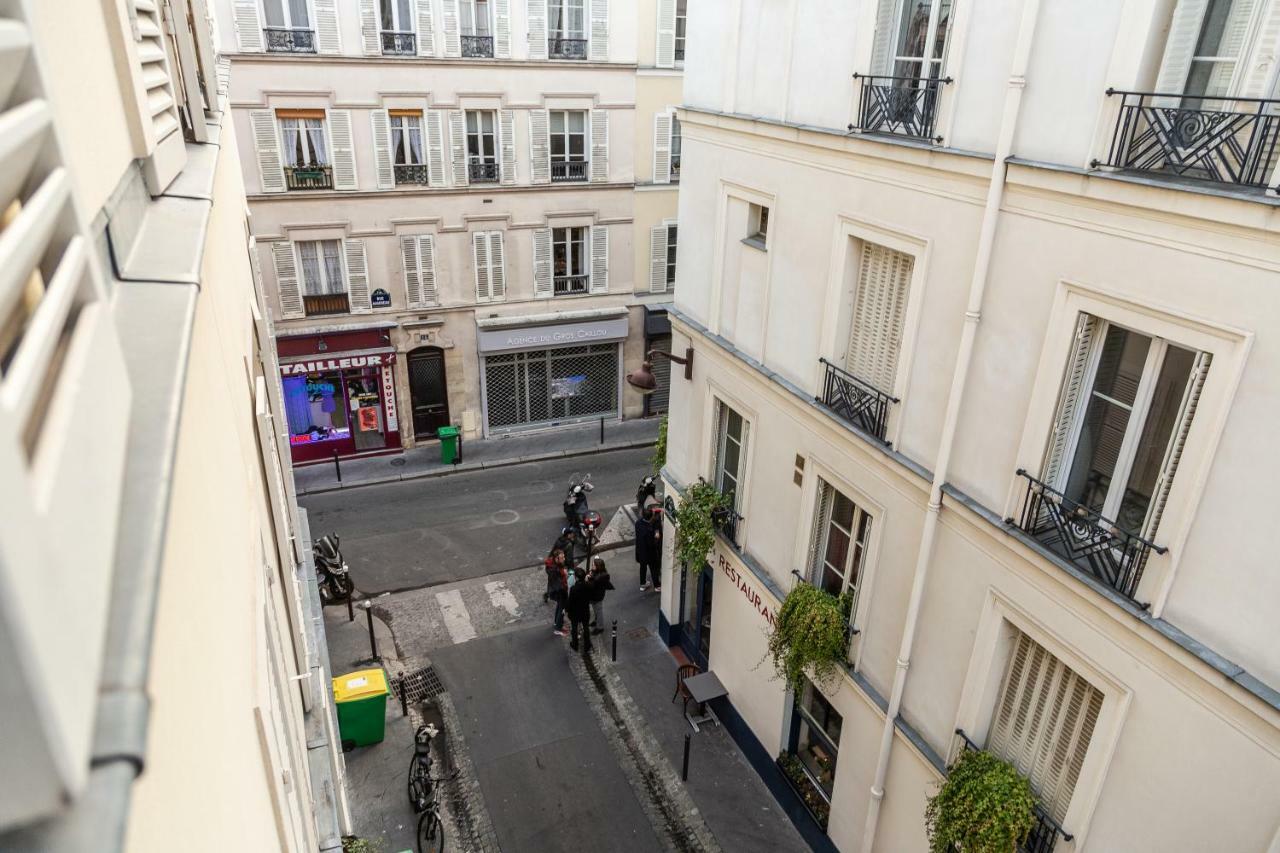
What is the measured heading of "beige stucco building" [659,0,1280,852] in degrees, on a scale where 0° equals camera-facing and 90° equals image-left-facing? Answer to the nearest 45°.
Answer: approximately 45°

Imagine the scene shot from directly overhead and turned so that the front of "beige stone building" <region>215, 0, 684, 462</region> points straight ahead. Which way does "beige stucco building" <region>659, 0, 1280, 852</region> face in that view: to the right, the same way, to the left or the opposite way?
to the right

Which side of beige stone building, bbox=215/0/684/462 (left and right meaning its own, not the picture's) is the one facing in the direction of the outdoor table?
front

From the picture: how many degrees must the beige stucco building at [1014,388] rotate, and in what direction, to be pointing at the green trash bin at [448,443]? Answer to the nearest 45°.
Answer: approximately 90° to its right

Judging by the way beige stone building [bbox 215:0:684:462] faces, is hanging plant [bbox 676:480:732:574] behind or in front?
in front

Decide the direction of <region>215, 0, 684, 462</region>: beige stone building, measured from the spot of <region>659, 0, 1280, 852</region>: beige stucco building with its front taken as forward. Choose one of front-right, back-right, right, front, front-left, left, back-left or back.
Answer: right

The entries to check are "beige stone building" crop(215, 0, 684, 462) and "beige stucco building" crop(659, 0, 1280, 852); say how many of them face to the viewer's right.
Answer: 0

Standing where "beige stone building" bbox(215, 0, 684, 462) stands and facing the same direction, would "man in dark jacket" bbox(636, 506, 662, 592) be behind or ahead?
ahead

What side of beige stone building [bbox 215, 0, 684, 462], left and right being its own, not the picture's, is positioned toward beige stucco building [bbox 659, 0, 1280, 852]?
front
